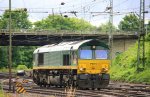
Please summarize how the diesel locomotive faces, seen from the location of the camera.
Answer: facing the viewer and to the right of the viewer
